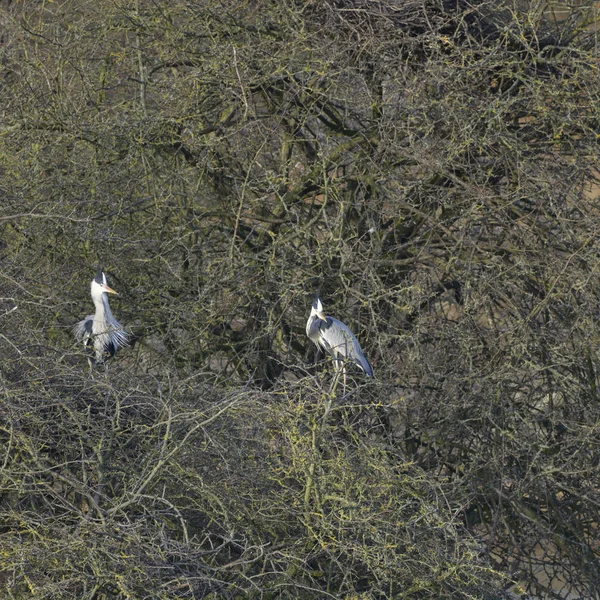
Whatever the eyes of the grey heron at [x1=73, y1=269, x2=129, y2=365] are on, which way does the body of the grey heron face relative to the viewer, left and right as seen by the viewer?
facing the viewer

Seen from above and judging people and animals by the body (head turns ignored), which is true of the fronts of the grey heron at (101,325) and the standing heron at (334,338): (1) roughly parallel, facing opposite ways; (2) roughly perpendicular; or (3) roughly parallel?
roughly perpendicular

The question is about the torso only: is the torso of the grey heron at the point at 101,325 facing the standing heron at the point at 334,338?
no

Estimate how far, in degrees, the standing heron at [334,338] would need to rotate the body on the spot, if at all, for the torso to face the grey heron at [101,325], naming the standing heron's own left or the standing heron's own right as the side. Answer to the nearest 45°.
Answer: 0° — it already faces it

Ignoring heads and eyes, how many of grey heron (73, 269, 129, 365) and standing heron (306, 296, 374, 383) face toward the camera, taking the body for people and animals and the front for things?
1

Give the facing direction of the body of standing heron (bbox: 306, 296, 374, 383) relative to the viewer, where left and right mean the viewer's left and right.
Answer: facing to the left of the viewer
